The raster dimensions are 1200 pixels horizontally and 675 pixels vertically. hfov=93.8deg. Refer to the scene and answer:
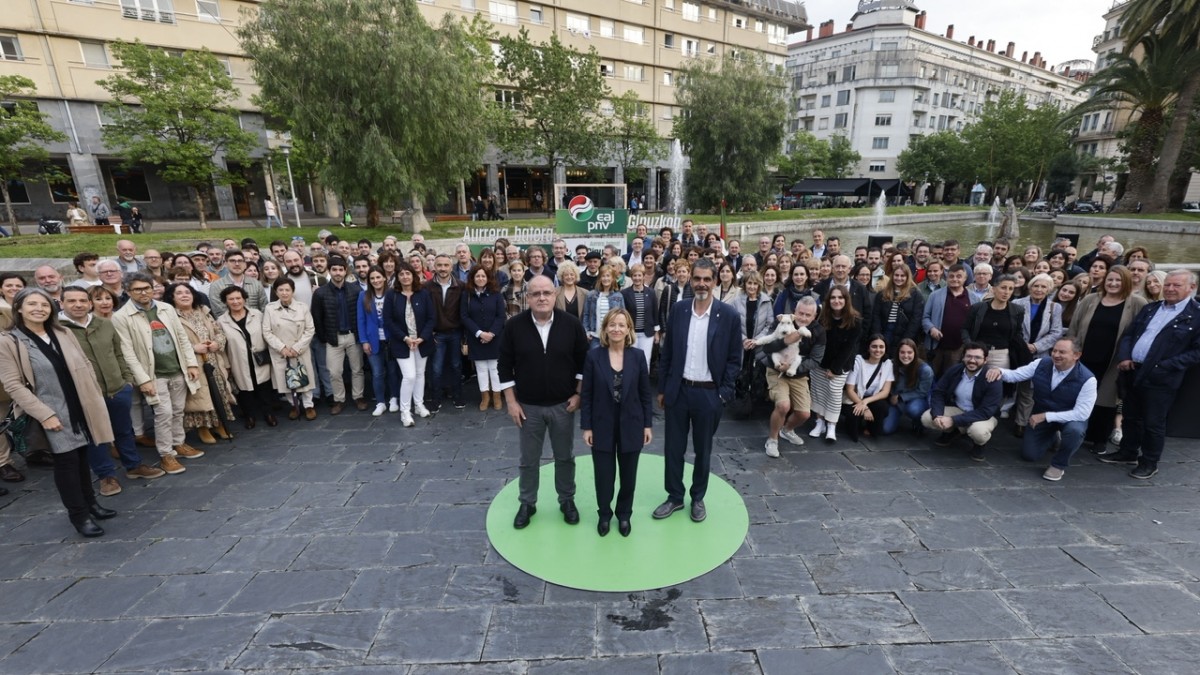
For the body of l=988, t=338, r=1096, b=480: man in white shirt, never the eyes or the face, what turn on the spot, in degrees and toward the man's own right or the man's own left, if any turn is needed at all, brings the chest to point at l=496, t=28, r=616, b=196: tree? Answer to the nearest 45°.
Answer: approximately 90° to the man's own right

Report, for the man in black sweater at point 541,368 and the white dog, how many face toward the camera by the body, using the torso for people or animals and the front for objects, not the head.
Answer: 2

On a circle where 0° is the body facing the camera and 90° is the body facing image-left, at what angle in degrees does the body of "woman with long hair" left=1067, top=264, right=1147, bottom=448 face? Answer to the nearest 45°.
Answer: approximately 0°

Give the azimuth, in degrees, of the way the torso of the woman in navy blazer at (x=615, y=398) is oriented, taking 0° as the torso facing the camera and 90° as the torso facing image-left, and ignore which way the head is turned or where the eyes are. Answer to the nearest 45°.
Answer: approximately 0°

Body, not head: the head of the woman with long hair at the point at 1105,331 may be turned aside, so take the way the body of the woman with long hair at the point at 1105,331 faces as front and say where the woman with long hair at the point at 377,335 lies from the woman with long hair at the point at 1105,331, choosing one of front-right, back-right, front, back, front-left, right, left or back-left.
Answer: front-right

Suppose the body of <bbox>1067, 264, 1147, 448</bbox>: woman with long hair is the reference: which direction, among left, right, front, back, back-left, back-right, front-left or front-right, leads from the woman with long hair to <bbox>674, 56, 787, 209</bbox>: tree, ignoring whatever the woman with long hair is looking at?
back-right

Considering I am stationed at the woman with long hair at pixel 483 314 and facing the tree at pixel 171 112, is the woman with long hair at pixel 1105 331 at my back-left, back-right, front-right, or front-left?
back-right

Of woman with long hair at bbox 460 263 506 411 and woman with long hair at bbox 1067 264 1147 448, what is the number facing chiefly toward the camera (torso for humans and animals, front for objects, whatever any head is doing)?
2

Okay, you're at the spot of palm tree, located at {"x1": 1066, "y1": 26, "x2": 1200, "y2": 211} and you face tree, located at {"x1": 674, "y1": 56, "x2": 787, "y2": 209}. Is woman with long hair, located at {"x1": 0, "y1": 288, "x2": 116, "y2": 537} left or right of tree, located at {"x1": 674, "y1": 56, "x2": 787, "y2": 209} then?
left
